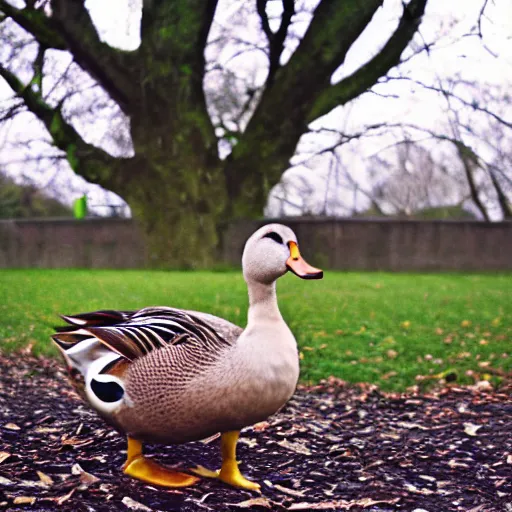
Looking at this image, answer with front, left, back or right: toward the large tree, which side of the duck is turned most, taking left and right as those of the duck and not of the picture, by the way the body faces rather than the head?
left

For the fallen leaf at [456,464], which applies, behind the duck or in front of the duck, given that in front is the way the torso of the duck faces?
in front

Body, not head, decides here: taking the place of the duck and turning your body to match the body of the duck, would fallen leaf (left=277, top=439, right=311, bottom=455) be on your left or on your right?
on your left

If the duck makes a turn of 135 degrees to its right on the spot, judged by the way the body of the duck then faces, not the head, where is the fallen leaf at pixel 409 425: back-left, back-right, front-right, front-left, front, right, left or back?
back

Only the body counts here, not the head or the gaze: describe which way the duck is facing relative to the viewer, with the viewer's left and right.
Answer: facing to the right of the viewer
